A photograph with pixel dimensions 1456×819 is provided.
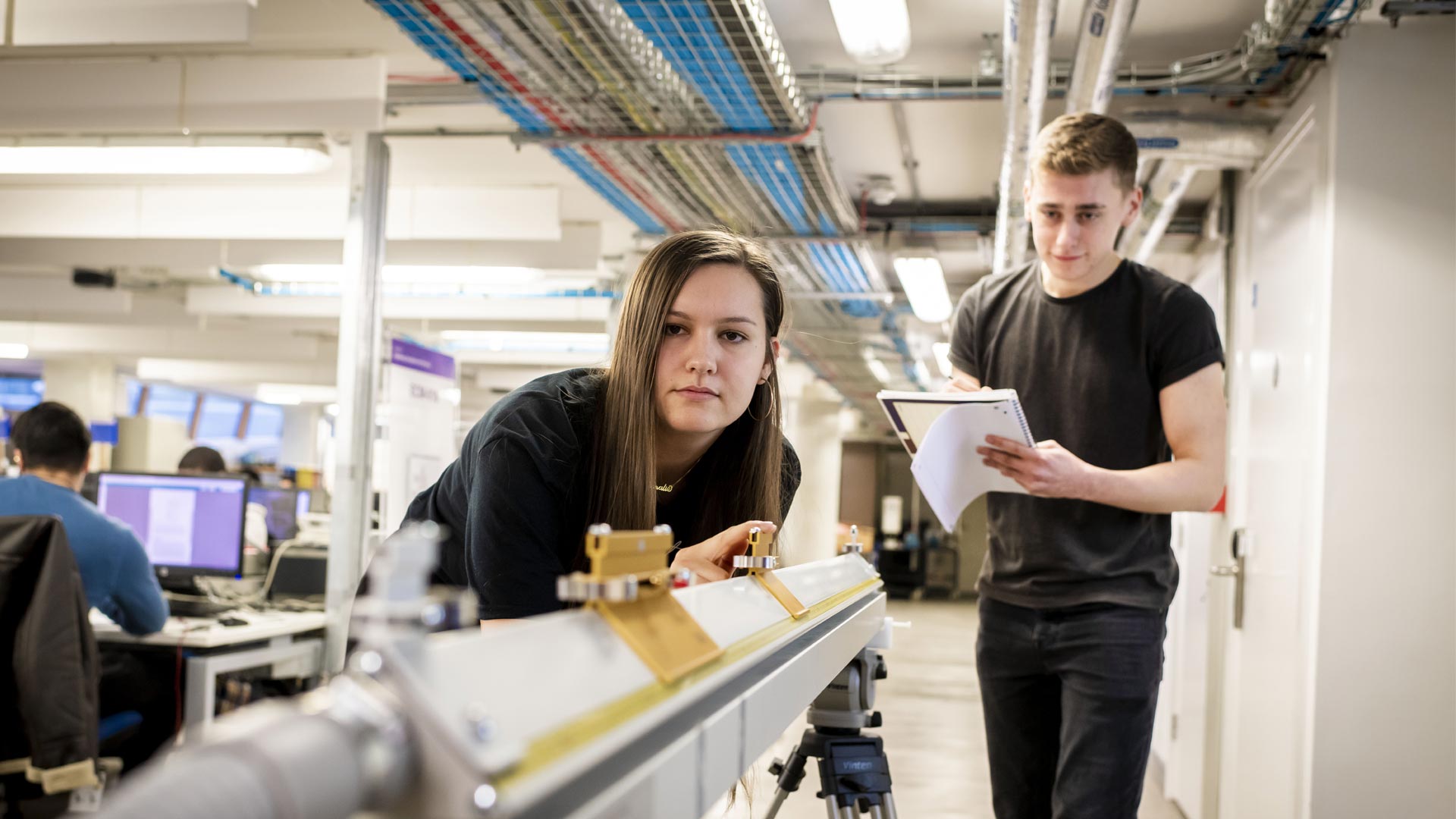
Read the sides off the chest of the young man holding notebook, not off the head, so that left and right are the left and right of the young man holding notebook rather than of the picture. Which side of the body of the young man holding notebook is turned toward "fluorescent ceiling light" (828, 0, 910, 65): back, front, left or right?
right

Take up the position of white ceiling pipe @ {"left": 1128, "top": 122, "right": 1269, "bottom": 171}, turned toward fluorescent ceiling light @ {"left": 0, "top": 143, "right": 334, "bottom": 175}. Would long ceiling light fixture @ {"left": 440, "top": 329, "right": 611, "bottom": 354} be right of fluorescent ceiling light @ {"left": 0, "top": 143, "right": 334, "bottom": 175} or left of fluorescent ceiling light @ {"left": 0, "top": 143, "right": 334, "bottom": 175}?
right

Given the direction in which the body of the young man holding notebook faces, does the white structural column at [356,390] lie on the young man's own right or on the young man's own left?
on the young man's own right

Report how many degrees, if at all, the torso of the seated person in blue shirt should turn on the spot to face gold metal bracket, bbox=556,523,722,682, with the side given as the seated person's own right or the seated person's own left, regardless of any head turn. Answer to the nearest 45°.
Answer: approximately 180°

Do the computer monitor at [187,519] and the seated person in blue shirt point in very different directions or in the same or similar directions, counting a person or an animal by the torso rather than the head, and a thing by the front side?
very different directions

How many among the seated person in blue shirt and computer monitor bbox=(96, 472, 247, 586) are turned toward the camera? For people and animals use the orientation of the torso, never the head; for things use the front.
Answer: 1

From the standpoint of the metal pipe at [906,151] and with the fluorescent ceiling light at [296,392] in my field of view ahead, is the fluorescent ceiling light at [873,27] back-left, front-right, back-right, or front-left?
back-left

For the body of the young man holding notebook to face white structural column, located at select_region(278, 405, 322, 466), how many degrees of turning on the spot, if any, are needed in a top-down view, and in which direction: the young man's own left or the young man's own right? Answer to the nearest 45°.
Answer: approximately 90° to the young man's own right

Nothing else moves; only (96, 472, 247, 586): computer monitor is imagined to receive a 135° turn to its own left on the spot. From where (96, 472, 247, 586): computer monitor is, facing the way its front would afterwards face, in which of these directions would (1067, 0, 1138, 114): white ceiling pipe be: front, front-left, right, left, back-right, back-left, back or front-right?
right

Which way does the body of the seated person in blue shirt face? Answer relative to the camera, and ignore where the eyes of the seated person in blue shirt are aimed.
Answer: away from the camera

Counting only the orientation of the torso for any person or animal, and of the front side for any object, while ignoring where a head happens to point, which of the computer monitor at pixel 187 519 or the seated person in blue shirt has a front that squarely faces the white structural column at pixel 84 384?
the seated person in blue shirt

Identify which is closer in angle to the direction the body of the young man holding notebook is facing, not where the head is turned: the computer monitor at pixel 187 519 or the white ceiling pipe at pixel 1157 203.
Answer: the computer monitor

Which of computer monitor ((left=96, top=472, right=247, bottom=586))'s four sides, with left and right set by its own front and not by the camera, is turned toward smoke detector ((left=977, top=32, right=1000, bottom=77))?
left

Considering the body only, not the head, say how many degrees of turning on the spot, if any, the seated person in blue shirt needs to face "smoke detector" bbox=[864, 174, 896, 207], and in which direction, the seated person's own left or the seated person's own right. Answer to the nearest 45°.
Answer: approximately 90° to the seated person's own right

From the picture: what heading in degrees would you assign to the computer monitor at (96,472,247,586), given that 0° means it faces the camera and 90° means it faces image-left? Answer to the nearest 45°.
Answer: approximately 0°
